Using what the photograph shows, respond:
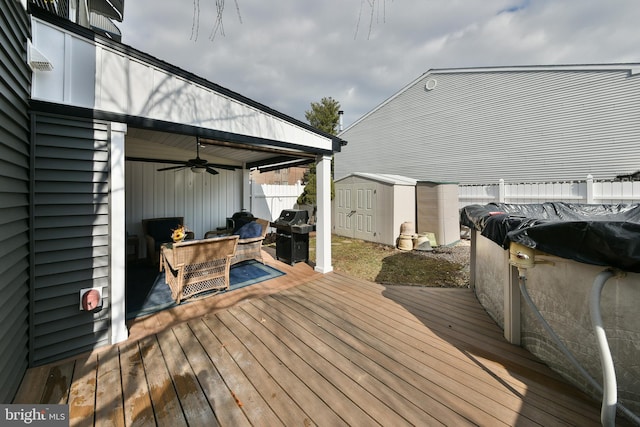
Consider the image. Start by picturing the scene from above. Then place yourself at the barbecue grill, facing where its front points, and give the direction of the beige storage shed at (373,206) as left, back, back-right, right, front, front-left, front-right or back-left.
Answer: back

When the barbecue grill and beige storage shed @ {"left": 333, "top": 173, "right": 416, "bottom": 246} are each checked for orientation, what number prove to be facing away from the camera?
0

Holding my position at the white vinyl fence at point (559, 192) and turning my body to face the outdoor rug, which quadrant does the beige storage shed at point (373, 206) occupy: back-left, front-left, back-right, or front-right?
front-right

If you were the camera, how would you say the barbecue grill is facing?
facing the viewer and to the left of the viewer

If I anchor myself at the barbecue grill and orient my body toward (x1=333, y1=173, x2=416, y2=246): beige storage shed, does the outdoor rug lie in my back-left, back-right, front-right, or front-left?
back-left

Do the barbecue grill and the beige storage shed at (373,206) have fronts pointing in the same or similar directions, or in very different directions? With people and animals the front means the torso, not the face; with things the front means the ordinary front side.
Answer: same or similar directions

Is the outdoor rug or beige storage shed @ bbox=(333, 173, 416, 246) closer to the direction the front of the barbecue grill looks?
the outdoor rug

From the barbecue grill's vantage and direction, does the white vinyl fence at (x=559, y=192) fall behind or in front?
behind

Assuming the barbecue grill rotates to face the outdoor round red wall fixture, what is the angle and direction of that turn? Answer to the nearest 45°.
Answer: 0° — it already faces it
